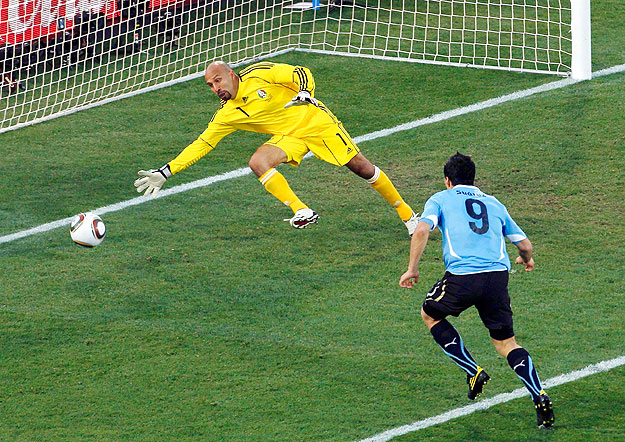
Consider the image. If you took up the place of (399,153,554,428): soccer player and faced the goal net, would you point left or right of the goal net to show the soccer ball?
left

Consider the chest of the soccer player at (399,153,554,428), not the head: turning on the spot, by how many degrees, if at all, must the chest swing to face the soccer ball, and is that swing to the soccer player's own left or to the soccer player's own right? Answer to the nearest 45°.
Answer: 0° — they already face it

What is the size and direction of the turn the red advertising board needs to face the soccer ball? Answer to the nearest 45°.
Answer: approximately 45° to its right

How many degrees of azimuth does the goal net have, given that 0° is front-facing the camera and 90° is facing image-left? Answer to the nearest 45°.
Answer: approximately 315°

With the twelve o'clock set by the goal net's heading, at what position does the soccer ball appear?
The soccer ball is roughly at 2 o'clock from the goal net.

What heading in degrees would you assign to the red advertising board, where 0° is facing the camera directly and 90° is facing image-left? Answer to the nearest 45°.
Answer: approximately 315°

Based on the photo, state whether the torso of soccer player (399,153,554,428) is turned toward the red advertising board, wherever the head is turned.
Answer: yes

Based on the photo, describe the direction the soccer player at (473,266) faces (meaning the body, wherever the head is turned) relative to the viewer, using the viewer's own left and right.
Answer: facing away from the viewer and to the left of the viewer

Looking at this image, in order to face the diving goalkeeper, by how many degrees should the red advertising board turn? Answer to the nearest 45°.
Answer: approximately 45° to its right

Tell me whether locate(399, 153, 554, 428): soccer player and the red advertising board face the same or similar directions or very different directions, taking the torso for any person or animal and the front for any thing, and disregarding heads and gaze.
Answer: very different directions
